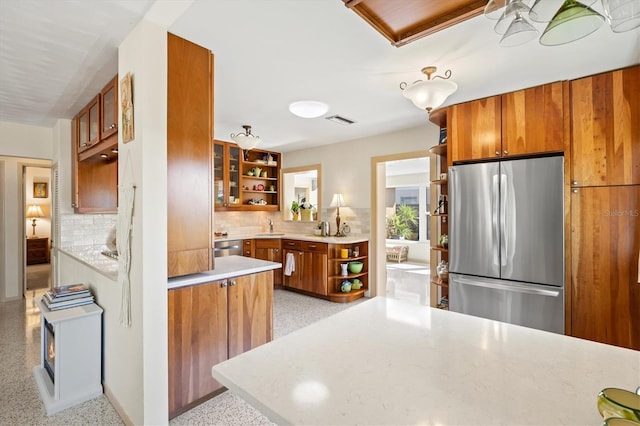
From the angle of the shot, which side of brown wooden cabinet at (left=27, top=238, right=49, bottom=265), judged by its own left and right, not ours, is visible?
front

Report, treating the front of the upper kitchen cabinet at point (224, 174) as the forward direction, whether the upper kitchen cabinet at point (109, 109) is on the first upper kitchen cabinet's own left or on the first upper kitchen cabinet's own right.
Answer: on the first upper kitchen cabinet's own right

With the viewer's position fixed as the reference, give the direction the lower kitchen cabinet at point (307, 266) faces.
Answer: facing the viewer and to the left of the viewer

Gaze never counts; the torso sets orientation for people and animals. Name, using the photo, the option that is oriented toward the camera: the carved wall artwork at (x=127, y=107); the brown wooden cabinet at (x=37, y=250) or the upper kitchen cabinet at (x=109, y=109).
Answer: the brown wooden cabinet

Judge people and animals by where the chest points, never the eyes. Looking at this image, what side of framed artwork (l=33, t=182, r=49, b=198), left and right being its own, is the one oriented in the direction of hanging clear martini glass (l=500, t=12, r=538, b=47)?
front

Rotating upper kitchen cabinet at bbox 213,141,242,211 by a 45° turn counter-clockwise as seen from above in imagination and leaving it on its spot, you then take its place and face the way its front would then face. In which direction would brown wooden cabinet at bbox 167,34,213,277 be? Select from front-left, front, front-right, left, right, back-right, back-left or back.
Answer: right

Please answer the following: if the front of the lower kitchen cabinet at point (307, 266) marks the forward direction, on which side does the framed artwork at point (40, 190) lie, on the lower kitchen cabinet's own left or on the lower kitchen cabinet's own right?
on the lower kitchen cabinet's own right

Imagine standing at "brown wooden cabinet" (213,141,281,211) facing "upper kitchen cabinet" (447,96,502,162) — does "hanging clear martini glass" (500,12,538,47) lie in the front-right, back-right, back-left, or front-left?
front-right

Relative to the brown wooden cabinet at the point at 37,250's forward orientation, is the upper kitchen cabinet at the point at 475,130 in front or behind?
in front
